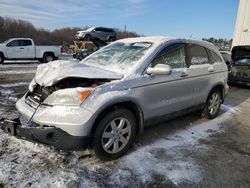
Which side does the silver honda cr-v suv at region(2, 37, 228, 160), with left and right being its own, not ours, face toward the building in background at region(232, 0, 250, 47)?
back

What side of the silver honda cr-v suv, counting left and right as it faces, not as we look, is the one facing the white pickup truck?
right

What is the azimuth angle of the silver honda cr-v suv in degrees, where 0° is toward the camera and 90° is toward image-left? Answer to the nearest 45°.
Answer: approximately 45°

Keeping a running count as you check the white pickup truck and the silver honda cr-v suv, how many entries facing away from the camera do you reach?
0

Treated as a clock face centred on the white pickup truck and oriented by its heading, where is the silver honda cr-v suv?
The silver honda cr-v suv is roughly at 9 o'clock from the white pickup truck.

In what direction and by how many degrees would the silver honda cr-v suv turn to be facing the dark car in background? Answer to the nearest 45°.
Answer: approximately 180°

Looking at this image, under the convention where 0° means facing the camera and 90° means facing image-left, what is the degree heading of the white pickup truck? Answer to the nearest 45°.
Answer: approximately 90°

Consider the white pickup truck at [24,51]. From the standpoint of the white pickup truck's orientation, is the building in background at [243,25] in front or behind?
behind
